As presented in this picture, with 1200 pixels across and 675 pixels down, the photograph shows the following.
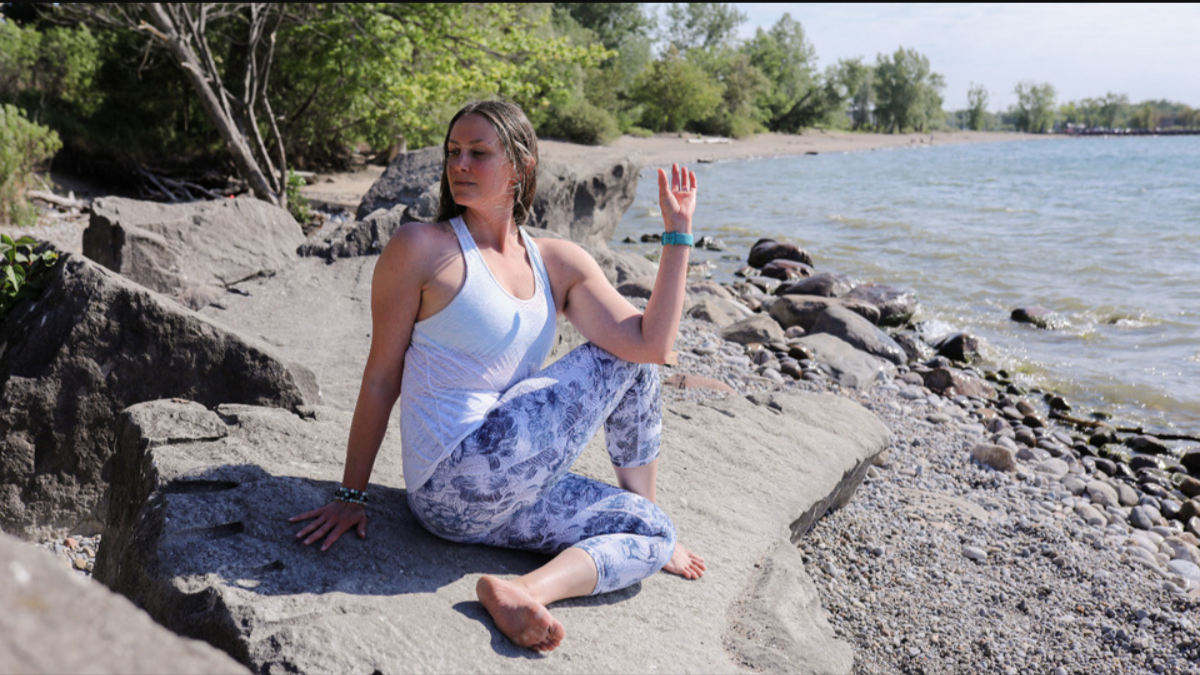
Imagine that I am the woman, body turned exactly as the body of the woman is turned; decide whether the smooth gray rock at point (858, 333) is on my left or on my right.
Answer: on my left

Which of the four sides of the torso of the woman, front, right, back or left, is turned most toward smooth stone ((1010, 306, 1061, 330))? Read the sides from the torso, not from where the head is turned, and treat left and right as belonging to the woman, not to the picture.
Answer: left

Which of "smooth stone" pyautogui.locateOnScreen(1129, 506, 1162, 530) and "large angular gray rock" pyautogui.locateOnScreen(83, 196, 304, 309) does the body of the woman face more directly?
the smooth stone

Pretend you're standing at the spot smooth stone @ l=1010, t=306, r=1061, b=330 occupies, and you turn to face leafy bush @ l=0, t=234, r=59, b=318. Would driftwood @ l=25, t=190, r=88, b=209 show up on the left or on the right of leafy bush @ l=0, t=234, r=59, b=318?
right

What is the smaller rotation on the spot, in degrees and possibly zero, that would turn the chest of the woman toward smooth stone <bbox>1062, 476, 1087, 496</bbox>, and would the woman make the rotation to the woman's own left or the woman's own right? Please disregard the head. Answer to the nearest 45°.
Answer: approximately 90° to the woman's own left

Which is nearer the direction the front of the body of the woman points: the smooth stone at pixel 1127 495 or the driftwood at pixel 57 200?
the smooth stone

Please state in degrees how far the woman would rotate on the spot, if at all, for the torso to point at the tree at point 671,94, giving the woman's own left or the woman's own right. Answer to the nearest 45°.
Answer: approximately 135° to the woman's own left

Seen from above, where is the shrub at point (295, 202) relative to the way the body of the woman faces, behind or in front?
behind

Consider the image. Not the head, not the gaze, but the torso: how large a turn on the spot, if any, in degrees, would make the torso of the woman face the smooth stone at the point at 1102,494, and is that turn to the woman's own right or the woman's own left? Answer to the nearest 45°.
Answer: approximately 90° to the woman's own left

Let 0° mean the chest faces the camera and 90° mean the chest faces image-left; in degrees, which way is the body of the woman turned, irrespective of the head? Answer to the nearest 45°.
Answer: approximately 315°

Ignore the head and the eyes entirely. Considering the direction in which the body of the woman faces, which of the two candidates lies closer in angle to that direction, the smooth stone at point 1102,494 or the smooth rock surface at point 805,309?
the smooth stone
